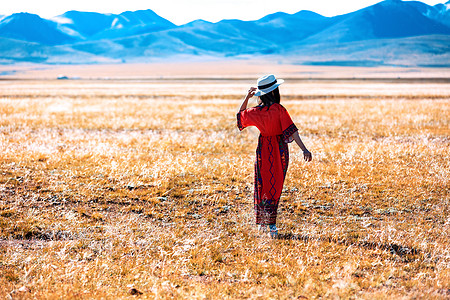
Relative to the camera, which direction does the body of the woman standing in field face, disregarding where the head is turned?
away from the camera
